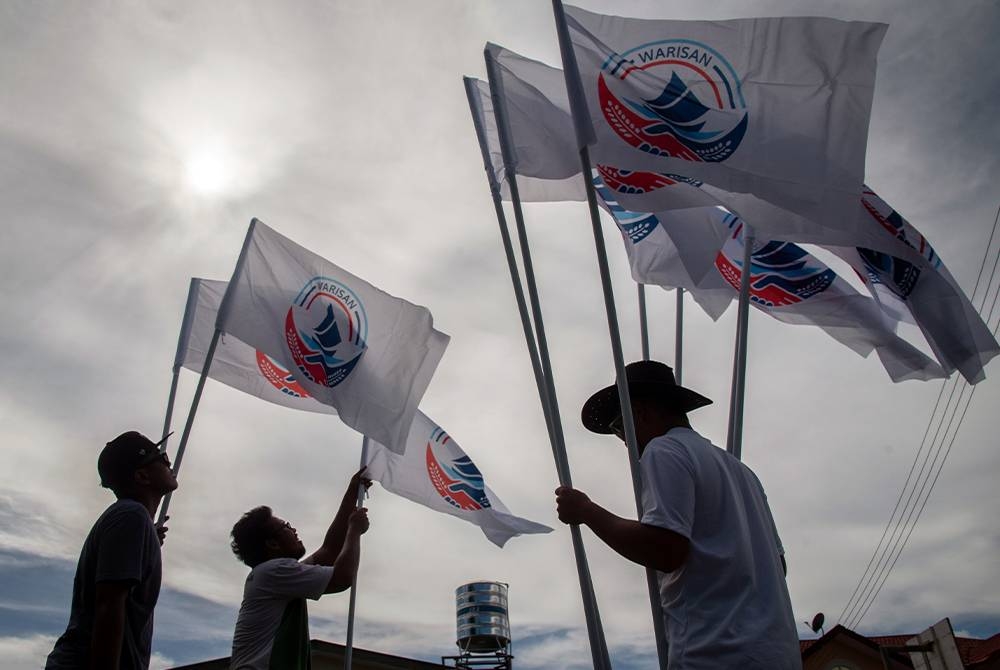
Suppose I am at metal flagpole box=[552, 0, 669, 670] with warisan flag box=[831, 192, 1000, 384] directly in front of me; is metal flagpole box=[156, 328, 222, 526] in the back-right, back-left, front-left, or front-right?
back-left

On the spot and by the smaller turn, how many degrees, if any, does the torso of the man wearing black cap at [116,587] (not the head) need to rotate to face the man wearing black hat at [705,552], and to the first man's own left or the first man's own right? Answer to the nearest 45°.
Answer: approximately 45° to the first man's own right

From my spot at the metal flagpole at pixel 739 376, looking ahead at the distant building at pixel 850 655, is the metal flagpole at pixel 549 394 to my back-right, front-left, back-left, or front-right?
back-left

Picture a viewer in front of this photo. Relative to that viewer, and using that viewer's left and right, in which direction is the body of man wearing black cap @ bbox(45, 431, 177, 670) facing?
facing to the right of the viewer

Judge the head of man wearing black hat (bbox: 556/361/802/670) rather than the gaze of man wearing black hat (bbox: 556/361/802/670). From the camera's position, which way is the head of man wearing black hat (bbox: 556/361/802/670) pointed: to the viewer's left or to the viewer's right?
to the viewer's left

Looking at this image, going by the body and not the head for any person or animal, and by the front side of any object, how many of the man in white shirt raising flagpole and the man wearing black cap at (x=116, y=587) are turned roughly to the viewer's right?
2

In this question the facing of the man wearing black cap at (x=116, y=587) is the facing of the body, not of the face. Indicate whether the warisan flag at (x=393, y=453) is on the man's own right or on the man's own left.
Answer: on the man's own left

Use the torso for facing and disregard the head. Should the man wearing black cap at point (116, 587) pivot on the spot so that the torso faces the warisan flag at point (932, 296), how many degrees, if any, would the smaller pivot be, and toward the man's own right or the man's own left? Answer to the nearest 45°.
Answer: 0° — they already face it

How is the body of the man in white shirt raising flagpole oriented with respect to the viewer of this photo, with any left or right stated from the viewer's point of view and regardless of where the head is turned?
facing to the right of the viewer
